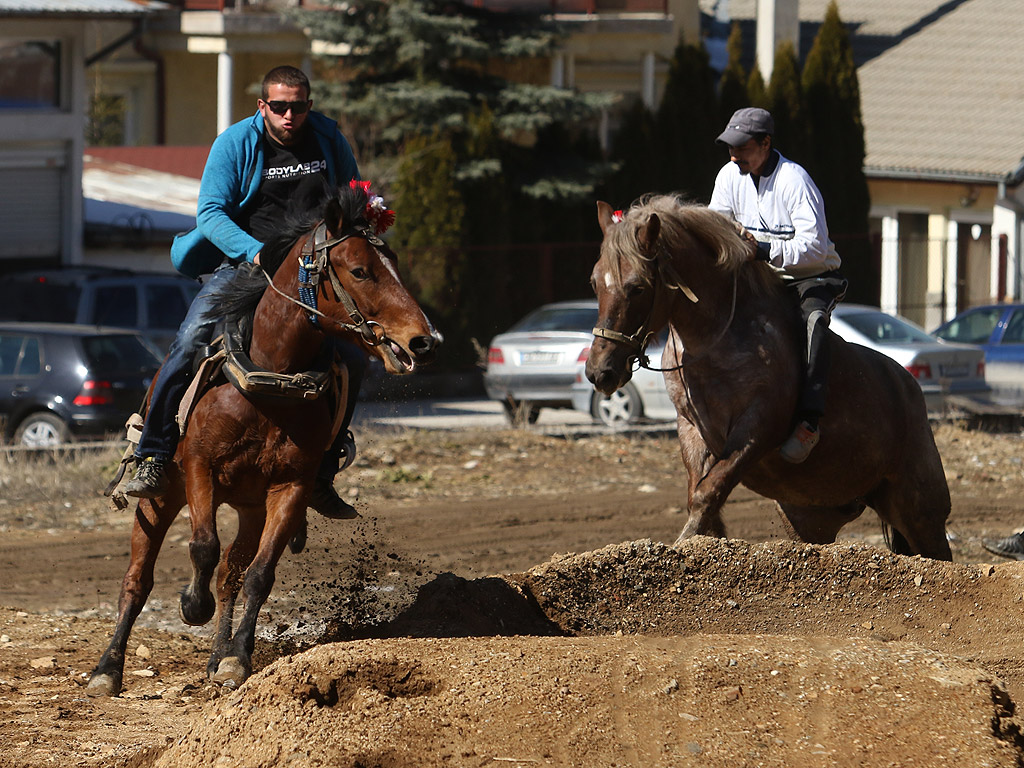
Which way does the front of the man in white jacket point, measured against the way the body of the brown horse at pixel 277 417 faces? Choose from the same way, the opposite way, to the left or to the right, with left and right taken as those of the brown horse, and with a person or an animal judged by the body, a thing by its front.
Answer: to the right

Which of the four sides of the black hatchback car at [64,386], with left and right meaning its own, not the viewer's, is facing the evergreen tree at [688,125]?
right

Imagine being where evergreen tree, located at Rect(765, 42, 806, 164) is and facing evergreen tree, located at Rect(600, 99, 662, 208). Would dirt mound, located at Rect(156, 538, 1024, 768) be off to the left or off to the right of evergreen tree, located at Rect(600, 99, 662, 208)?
left

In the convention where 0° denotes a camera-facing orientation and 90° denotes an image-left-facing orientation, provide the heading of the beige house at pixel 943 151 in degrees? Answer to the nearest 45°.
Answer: approximately 0°

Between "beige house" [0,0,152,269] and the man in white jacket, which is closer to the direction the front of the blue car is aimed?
the beige house

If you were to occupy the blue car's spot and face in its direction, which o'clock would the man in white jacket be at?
The man in white jacket is roughly at 9 o'clock from the blue car.

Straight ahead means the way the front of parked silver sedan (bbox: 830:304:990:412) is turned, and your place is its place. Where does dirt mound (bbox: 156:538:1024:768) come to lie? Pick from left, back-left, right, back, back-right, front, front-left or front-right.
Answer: back-left

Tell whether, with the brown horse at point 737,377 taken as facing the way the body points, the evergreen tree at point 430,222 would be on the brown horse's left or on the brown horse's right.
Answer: on the brown horse's right
